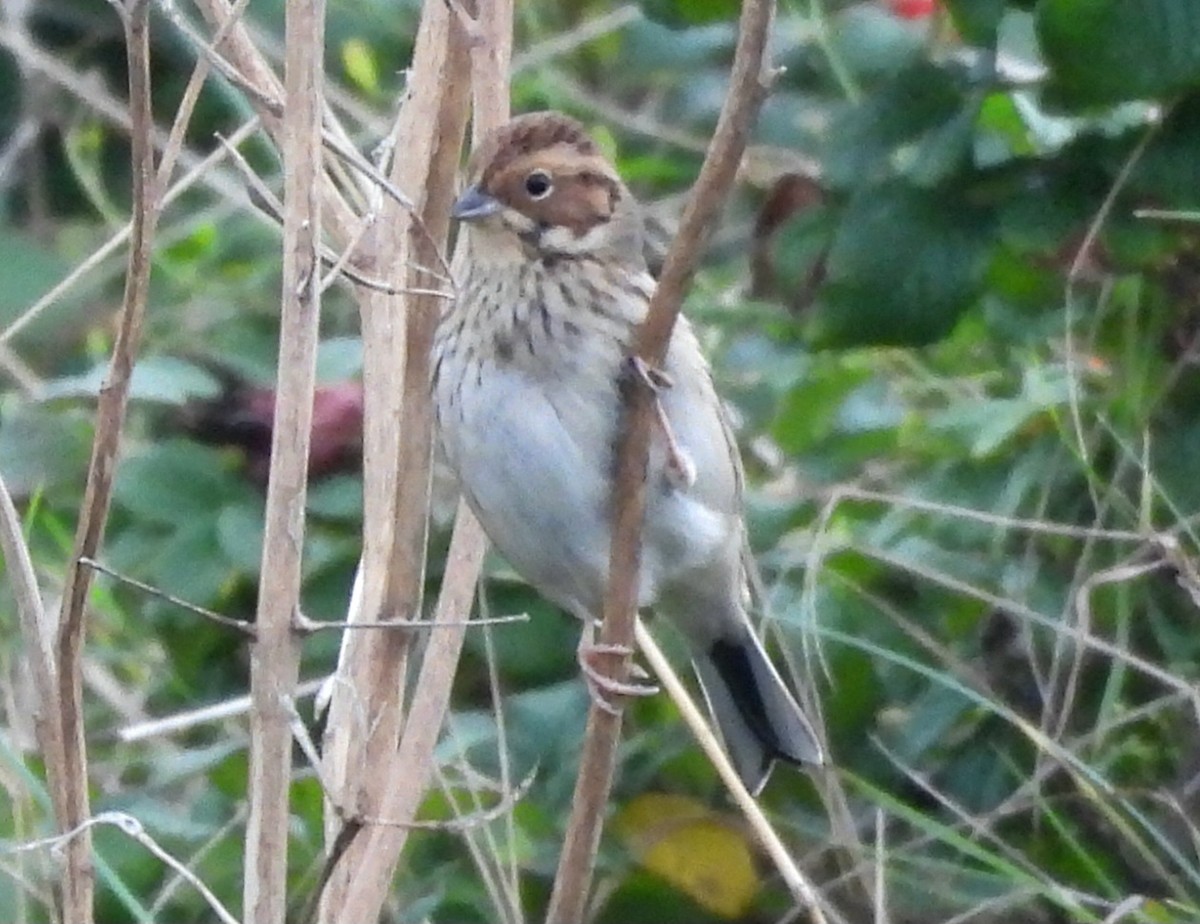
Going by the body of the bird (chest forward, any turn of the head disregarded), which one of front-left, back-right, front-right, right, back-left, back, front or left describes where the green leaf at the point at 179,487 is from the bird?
right

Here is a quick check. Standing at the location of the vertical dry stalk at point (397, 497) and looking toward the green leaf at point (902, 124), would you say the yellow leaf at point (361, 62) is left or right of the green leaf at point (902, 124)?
left

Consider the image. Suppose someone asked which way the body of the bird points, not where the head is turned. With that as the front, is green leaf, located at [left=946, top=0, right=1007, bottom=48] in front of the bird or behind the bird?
behind

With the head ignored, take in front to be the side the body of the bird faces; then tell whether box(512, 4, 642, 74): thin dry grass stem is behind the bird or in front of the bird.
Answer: behind

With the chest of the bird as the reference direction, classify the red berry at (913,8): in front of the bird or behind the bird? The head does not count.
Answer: behind

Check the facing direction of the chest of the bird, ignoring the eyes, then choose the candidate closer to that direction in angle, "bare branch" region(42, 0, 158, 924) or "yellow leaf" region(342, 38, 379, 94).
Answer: the bare branch

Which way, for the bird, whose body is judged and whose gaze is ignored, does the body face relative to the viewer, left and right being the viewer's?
facing the viewer and to the left of the viewer
